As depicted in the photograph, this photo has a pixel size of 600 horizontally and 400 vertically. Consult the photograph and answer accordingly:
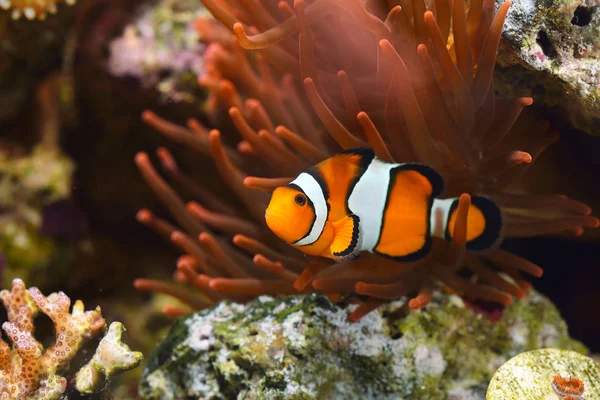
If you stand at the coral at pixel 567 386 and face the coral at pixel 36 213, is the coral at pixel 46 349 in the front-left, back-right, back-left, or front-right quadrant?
front-left

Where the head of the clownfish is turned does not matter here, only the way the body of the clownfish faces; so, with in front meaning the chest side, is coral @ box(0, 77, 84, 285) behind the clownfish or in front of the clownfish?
in front

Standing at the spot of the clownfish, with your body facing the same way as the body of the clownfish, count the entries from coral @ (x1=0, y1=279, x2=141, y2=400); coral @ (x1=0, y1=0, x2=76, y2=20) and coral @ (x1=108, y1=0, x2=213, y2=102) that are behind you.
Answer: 0

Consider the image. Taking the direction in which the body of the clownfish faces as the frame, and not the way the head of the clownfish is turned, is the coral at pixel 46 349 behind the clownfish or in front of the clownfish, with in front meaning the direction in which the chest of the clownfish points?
in front

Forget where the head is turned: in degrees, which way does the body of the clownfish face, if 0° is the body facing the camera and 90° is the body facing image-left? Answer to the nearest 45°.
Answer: approximately 90°

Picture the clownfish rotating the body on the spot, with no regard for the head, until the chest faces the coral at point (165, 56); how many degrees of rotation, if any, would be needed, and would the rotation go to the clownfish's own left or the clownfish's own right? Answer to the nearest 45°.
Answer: approximately 45° to the clownfish's own right
